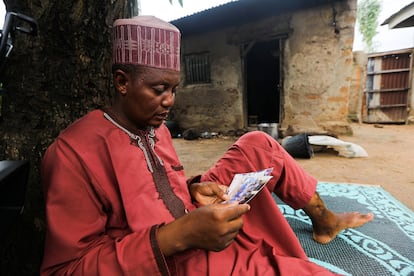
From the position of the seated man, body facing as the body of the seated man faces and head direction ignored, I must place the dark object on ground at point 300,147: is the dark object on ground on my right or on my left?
on my left

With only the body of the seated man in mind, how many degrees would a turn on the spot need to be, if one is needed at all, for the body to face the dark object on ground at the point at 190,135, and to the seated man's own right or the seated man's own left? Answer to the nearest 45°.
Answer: approximately 135° to the seated man's own left

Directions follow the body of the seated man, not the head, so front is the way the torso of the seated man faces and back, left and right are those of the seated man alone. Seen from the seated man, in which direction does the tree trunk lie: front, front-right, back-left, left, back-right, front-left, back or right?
back

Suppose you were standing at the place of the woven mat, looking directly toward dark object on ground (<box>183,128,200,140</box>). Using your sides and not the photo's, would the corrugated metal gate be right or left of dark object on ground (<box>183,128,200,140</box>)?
right

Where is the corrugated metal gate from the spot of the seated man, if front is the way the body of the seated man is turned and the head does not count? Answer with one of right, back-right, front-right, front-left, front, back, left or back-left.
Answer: left

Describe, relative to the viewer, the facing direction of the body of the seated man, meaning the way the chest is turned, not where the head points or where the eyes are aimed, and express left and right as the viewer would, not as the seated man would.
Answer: facing the viewer and to the right of the viewer
